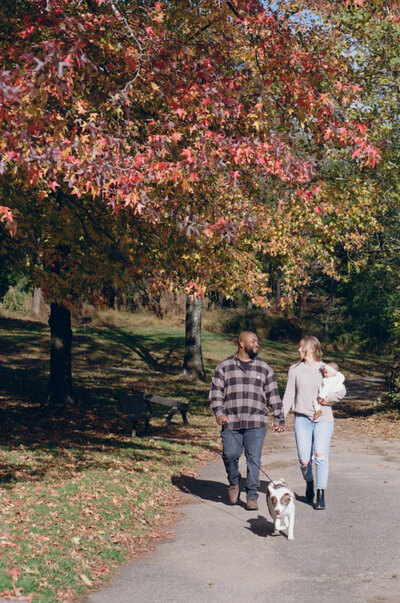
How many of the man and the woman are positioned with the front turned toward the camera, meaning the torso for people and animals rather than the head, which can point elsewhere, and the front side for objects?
2

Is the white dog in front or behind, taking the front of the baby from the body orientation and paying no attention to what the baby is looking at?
in front

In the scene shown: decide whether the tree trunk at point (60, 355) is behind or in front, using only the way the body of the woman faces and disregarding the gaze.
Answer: behind

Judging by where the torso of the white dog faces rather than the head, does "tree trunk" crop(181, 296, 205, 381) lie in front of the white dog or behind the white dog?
behind

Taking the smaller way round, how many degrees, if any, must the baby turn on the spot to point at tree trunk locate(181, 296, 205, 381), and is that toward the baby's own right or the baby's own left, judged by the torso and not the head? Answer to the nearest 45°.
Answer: approximately 135° to the baby's own right

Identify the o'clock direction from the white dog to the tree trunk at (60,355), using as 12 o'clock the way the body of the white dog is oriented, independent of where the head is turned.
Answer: The tree trunk is roughly at 5 o'clock from the white dog.

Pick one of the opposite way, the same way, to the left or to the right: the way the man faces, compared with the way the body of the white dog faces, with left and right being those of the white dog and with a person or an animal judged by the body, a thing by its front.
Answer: the same way

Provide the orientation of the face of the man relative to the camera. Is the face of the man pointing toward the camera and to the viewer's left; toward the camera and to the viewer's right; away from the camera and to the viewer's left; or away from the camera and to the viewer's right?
toward the camera and to the viewer's right

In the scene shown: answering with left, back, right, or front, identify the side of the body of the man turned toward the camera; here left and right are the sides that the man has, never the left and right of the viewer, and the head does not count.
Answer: front

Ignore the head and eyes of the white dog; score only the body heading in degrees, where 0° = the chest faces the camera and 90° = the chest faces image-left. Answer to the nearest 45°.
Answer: approximately 0°

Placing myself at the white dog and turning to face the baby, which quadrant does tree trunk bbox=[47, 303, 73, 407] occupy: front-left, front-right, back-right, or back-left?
front-left

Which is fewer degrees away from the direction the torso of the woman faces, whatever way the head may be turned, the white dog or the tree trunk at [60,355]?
the white dog

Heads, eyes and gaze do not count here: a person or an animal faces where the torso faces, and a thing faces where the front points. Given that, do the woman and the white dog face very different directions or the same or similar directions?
same or similar directions

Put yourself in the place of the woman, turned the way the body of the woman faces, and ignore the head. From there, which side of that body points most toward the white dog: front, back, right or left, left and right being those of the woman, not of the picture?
front

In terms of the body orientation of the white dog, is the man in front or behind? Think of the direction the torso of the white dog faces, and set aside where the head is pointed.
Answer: behind

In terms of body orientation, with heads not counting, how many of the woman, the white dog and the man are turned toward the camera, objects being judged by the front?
3
